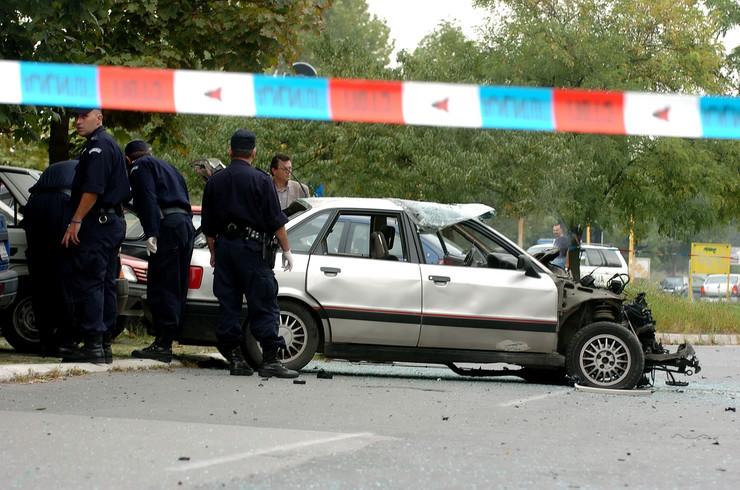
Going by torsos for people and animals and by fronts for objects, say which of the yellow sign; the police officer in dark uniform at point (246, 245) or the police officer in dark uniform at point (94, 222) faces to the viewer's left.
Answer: the police officer in dark uniform at point (94, 222)

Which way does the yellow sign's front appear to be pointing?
toward the camera

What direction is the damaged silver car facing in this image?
to the viewer's right

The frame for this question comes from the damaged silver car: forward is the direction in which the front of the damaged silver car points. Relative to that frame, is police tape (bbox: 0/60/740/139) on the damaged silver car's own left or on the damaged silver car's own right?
on the damaged silver car's own right

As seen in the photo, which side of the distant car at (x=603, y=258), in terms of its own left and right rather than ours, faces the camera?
left

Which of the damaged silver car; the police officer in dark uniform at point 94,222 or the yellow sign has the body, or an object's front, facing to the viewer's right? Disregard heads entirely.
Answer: the damaged silver car

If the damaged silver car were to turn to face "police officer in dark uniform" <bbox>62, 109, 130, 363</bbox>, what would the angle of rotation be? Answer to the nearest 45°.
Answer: approximately 180°

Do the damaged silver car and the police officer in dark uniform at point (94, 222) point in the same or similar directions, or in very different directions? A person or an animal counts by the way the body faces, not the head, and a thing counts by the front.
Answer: very different directions

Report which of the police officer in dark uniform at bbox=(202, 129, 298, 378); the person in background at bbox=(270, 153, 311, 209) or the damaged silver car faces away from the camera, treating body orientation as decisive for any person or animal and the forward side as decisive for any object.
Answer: the police officer in dark uniform

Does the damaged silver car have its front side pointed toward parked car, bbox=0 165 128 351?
no

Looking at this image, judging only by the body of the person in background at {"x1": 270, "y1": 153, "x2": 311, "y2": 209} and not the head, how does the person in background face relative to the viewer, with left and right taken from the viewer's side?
facing the viewer and to the left of the viewer

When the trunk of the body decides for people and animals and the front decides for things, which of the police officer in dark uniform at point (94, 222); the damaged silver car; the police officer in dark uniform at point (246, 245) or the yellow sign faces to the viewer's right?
the damaged silver car

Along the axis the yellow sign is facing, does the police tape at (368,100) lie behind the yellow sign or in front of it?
in front

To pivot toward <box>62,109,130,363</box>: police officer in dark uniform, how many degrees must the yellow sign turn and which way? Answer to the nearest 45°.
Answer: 0° — it already faces them

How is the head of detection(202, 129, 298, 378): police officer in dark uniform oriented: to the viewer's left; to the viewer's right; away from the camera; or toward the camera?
away from the camera

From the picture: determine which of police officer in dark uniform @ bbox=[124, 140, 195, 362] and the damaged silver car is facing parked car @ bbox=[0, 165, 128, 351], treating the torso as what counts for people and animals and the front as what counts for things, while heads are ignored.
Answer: the police officer in dark uniform

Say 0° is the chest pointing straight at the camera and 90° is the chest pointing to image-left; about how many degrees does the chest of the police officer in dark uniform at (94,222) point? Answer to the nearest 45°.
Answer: approximately 90°

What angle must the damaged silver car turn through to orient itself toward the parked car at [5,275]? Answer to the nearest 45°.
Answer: approximately 180°
